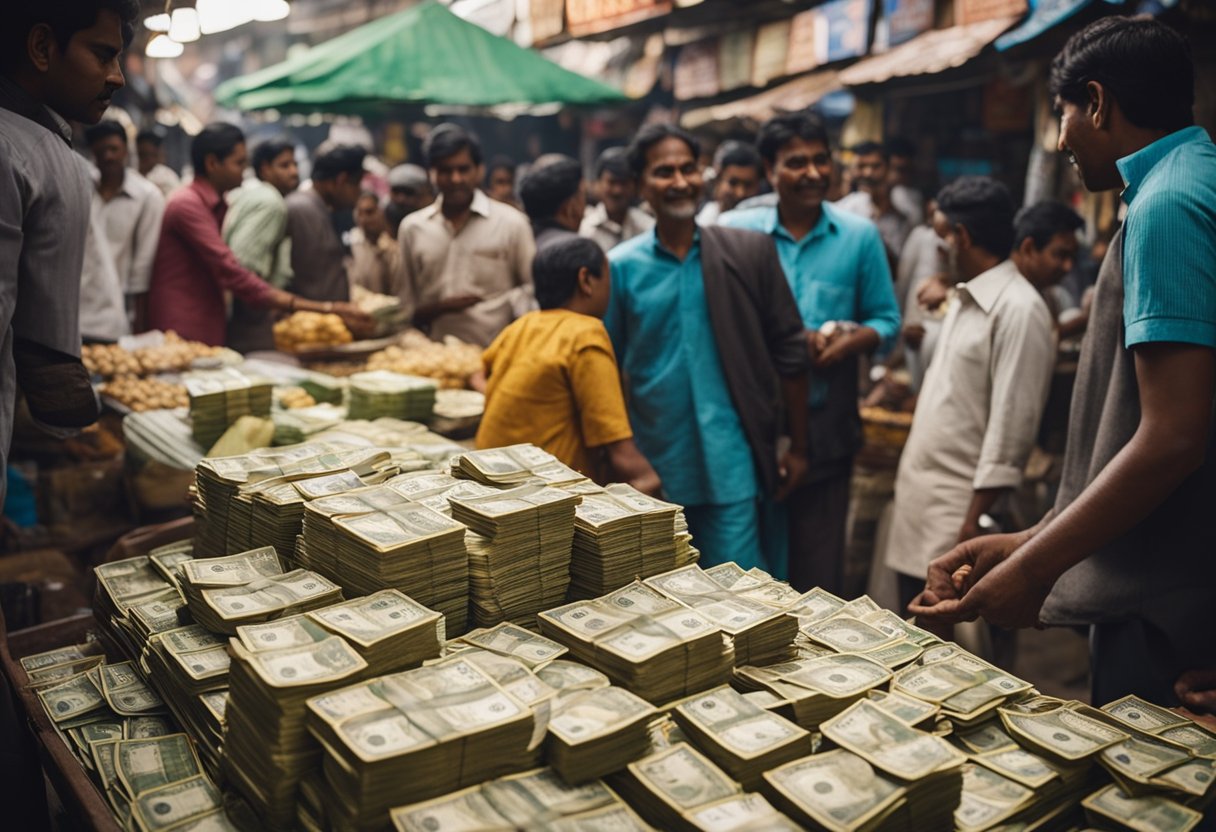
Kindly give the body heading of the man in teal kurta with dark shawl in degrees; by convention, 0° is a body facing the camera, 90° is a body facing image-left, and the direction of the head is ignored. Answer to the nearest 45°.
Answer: approximately 0°

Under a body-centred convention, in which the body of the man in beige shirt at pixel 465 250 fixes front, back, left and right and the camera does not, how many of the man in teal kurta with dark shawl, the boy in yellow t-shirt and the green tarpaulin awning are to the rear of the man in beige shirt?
1

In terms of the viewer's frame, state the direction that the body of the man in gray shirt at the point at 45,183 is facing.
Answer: to the viewer's right

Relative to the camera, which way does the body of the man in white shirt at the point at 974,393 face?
to the viewer's left

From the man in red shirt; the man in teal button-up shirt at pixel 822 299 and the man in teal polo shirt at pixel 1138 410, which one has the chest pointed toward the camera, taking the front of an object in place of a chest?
the man in teal button-up shirt at pixel 822 299

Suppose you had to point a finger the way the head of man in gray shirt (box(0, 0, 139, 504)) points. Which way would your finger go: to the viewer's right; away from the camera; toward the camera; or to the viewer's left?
to the viewer's right

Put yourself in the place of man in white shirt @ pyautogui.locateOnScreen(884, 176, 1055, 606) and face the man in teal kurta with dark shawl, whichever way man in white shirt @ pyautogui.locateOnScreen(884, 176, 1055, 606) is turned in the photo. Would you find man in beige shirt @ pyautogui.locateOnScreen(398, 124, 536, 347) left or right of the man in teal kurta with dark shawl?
right

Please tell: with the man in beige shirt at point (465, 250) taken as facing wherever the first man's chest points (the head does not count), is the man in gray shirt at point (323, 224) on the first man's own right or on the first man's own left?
on the first man's own right
